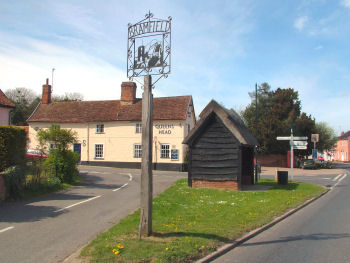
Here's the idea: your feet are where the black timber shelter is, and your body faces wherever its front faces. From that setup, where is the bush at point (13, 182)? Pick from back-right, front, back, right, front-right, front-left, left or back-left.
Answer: back-right

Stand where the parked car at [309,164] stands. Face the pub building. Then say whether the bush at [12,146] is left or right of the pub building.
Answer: left

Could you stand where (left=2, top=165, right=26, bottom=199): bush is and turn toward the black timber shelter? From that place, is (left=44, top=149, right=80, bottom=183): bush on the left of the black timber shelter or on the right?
left

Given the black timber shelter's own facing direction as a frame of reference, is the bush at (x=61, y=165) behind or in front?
behind
